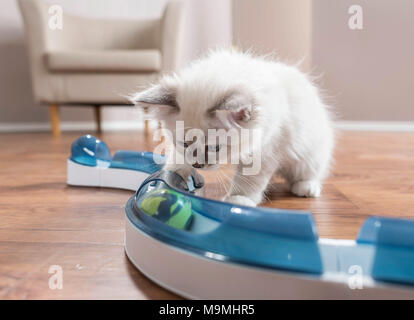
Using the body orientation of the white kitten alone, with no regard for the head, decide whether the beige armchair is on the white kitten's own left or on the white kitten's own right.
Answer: on the white kitten's own right

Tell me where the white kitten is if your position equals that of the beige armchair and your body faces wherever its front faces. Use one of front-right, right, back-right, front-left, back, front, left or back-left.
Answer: front

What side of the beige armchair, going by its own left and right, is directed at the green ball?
front

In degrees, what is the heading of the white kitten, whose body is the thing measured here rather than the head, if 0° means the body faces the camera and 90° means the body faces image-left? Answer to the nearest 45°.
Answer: approximately 45°

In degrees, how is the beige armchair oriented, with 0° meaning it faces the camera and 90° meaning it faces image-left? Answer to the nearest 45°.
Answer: approximately 0°

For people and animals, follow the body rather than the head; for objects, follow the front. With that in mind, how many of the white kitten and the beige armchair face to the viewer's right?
0
